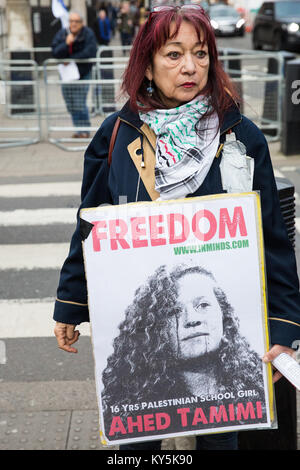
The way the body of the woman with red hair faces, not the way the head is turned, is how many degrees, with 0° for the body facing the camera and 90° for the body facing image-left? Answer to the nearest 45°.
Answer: approximately 0°

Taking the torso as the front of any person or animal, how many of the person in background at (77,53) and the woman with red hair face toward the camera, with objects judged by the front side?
2

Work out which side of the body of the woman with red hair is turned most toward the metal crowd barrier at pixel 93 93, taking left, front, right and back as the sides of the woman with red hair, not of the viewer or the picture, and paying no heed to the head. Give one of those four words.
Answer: back

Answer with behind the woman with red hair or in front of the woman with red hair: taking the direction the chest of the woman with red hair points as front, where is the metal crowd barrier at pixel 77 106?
behind

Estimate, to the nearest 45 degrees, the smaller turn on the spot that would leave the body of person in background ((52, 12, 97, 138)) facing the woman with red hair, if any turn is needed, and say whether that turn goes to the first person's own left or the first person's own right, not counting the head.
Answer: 0° — they already face them
